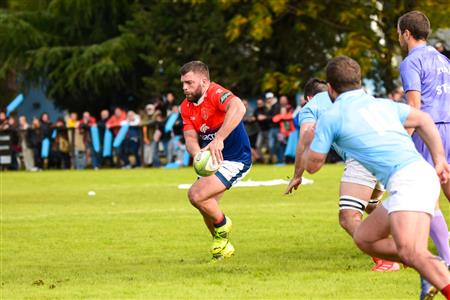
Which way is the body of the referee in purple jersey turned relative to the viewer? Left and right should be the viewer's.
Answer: facing away from the viewer and to the left of the viewer

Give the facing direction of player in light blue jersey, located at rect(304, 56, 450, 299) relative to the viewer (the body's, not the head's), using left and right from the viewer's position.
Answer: facing away from the viewer and to the left of the viewer

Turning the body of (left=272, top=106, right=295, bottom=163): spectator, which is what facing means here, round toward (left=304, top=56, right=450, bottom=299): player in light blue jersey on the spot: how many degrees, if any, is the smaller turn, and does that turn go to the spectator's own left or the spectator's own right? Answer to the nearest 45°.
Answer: approximately 45° to the spectator's own left

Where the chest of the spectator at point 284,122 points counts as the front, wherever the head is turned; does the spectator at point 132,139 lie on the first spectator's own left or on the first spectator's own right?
on the first spectator's own right

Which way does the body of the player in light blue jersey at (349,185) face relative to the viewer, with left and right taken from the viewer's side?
facing to the left of the viewer

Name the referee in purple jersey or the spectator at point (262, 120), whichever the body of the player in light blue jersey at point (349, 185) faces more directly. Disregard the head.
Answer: the spectator

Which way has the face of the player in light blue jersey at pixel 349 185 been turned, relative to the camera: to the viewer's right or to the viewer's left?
to the viewer's left

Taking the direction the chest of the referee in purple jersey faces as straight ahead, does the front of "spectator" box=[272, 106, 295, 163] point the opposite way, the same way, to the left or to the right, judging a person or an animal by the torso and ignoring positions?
to the left

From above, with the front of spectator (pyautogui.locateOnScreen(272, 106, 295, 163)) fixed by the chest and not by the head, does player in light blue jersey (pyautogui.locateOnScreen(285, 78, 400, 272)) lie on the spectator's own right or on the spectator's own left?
on the spectator's own left
